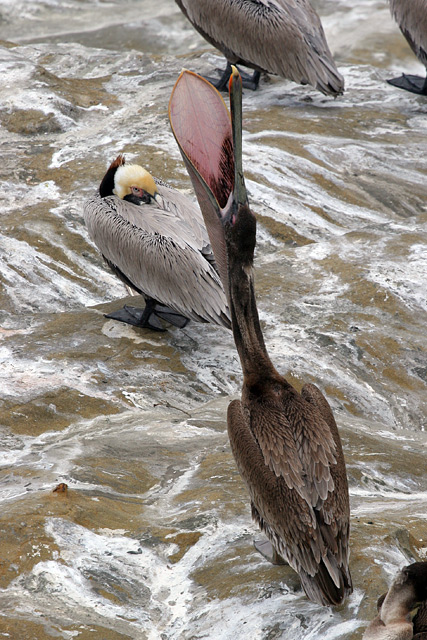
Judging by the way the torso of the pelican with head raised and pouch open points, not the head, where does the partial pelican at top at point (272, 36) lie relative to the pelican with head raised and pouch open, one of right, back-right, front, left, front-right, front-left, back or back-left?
front-right

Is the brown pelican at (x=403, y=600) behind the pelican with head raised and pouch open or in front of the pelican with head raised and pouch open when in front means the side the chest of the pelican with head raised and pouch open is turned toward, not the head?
behind

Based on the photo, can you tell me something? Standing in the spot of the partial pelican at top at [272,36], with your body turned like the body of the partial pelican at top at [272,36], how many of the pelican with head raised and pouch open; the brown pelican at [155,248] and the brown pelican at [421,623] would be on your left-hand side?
3

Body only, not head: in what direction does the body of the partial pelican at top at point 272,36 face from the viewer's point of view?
to the viewer's left

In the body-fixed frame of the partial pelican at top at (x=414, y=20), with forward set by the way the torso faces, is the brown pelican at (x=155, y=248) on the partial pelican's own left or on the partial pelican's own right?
on the partial pelican's own left

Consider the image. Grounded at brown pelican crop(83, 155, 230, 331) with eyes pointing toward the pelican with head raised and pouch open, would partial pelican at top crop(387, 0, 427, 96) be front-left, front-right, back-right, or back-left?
back-left

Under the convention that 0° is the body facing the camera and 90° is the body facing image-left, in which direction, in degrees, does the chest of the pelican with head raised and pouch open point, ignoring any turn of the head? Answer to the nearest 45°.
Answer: approximately 135°

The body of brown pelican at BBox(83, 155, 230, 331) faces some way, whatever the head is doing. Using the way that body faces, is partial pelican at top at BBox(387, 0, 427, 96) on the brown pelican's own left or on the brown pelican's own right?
on the brown pelican's own right

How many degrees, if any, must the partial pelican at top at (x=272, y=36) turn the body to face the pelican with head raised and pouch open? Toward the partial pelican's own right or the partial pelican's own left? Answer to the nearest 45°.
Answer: approximately 90° to the partial pelican's own left

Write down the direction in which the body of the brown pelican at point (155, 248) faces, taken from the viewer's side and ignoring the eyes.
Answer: to the viewer's left
